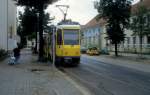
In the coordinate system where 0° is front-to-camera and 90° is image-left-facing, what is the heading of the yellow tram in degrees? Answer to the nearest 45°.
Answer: approximately 0°
